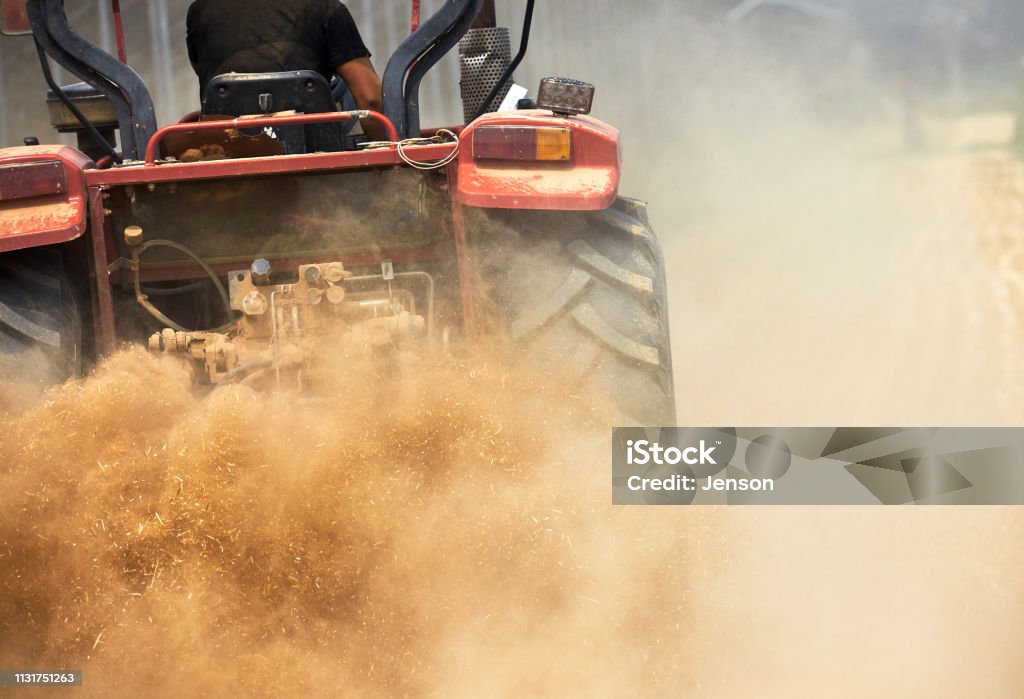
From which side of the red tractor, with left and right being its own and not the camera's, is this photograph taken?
back

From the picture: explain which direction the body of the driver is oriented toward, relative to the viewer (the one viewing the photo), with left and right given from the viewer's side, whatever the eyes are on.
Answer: facing away from the viewer
